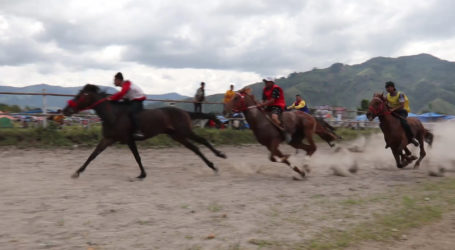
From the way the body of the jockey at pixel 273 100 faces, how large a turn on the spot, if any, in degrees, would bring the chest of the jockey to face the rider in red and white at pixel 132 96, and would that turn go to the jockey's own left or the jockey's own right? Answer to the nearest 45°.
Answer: approximately 45° to the jockey's own right

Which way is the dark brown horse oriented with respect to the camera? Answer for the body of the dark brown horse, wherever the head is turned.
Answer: to the viewer's left

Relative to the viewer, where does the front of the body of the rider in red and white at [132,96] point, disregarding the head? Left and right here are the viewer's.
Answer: facing to the left of the viewer

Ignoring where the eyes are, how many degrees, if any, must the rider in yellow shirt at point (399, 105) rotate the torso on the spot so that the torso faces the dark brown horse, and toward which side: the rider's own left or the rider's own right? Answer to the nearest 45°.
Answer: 0° — they already face it

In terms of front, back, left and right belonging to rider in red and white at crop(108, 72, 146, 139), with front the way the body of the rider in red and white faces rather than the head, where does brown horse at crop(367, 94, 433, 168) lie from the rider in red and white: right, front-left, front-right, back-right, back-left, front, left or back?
back

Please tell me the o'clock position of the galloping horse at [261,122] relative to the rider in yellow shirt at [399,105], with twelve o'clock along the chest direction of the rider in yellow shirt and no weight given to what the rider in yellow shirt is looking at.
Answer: The galloping horse is roughly at 12 o'clock from the rider in yellow shirt.

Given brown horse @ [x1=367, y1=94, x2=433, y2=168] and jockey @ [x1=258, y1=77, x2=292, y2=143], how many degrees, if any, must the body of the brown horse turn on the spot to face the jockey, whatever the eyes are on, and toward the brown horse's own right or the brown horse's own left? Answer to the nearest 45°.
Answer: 0° — it already faces them

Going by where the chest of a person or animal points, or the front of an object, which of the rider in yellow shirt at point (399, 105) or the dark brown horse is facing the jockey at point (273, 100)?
the rider in yellow shirt

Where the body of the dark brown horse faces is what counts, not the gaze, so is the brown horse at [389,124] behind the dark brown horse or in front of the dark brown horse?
behind
